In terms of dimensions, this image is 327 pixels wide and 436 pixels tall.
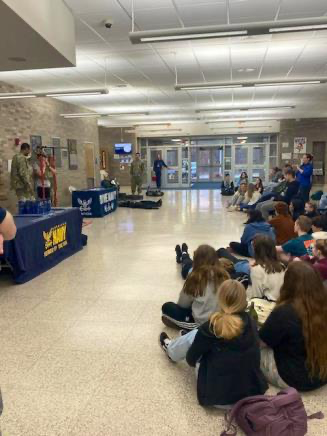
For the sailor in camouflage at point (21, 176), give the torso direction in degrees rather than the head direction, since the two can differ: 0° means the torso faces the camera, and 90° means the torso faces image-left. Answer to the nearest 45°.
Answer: approximately 270°

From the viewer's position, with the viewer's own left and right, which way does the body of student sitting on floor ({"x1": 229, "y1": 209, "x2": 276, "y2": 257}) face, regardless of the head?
facing away from the viewer and to the left of the viewer

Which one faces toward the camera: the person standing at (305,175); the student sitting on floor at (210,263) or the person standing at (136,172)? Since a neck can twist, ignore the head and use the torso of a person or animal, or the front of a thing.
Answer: the person standing at (136,172)

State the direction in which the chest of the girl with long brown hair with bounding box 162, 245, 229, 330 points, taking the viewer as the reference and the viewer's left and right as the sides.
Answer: facing away from the viewer and to the left of the viewer

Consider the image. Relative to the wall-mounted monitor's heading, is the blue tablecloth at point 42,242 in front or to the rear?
in front

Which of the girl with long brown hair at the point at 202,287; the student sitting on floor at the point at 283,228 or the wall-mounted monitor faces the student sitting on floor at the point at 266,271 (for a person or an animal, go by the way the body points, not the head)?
the wall-mounted monitor

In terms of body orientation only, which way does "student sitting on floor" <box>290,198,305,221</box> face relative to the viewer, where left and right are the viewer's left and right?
facing to the left of the viewer

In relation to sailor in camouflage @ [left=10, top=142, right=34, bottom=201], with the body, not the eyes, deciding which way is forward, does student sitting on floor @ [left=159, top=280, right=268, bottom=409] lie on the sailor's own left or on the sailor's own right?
on the sailor's own right

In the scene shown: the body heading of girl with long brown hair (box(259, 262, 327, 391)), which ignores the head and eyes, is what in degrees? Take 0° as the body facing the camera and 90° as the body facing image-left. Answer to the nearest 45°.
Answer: approximately 135°

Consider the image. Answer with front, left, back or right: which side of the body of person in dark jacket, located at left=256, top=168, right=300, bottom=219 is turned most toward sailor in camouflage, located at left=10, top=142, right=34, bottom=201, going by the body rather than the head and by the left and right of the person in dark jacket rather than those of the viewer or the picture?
front

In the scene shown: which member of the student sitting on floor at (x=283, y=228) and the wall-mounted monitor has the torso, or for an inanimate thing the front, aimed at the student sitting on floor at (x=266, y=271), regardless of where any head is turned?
the wall-mounted monitor

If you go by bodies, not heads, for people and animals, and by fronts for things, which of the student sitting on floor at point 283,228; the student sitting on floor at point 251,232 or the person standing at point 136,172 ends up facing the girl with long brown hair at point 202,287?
the person standing

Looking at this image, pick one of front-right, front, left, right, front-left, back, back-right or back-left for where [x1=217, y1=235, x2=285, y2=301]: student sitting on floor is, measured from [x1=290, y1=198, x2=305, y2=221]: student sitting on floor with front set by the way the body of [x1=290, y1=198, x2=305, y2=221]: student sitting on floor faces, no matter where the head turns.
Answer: left
